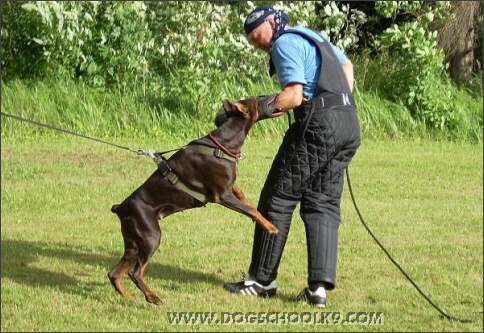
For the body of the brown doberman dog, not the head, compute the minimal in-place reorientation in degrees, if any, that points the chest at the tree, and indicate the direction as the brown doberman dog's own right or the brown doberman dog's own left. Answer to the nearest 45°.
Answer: approximately 45° to the brown doberman dog's own left

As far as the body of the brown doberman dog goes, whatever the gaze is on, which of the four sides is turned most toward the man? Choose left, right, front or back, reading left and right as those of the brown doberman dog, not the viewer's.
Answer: front

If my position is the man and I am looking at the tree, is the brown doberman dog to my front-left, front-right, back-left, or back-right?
back-left

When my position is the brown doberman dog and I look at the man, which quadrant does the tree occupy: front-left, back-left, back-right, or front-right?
front-left

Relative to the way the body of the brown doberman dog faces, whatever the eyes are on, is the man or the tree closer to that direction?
the man

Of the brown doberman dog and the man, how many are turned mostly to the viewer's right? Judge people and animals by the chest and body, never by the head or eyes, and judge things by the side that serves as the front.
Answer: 1

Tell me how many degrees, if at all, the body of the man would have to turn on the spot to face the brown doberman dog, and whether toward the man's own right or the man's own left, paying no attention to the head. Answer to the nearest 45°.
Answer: approximately 45° to the man's own left

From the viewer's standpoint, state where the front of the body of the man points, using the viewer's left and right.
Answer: facing away from the viewer and to the left of the viewer

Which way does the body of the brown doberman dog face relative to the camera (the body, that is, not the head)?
to the viewer's right

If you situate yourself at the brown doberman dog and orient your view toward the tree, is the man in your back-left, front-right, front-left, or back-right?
front-right
